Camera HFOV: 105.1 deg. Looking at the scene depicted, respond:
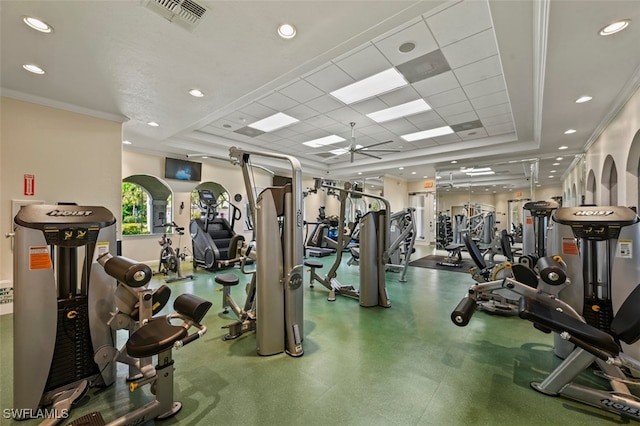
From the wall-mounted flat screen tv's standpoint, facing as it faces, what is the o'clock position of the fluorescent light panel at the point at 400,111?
The fluorescent light panel is roughly at 12 o'clock from the wall-mounted flat screen tv.

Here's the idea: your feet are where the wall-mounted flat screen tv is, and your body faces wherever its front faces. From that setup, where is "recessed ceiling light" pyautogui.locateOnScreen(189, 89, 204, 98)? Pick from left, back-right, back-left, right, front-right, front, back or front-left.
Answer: front-right

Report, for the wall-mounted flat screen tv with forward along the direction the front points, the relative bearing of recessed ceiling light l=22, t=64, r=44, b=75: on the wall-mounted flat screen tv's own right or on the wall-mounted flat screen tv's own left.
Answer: on the wall-mounted flat screen tv's own right

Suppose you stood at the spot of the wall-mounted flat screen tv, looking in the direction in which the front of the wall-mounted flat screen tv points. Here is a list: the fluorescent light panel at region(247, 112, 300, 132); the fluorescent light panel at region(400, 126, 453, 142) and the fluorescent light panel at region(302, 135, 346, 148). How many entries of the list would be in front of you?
3

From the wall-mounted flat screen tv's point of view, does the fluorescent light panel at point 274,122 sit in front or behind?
in front

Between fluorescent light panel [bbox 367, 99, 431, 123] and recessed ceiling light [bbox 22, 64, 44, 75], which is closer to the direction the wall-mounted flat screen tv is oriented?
the fluorescent light panel

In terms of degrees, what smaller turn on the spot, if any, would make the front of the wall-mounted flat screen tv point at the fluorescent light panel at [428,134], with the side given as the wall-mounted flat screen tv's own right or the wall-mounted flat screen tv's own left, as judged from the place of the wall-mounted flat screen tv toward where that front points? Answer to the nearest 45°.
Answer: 0° — it already faces it

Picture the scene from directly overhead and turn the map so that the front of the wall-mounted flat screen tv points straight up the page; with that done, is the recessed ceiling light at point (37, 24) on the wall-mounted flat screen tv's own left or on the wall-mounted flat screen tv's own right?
on the wall-mounted flat screen tv's own right

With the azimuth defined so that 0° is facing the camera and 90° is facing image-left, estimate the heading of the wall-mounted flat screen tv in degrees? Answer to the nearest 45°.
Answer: approximately 315°

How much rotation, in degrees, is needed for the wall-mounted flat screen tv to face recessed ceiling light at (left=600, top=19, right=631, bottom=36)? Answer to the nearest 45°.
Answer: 0° — it already faces it
